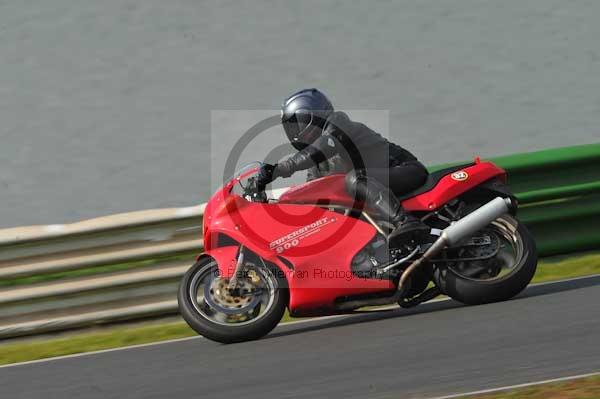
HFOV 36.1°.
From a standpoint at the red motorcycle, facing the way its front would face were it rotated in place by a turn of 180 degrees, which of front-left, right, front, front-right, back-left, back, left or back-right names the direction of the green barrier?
front-left

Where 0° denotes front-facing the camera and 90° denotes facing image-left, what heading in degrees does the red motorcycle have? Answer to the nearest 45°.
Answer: approximately 90°
